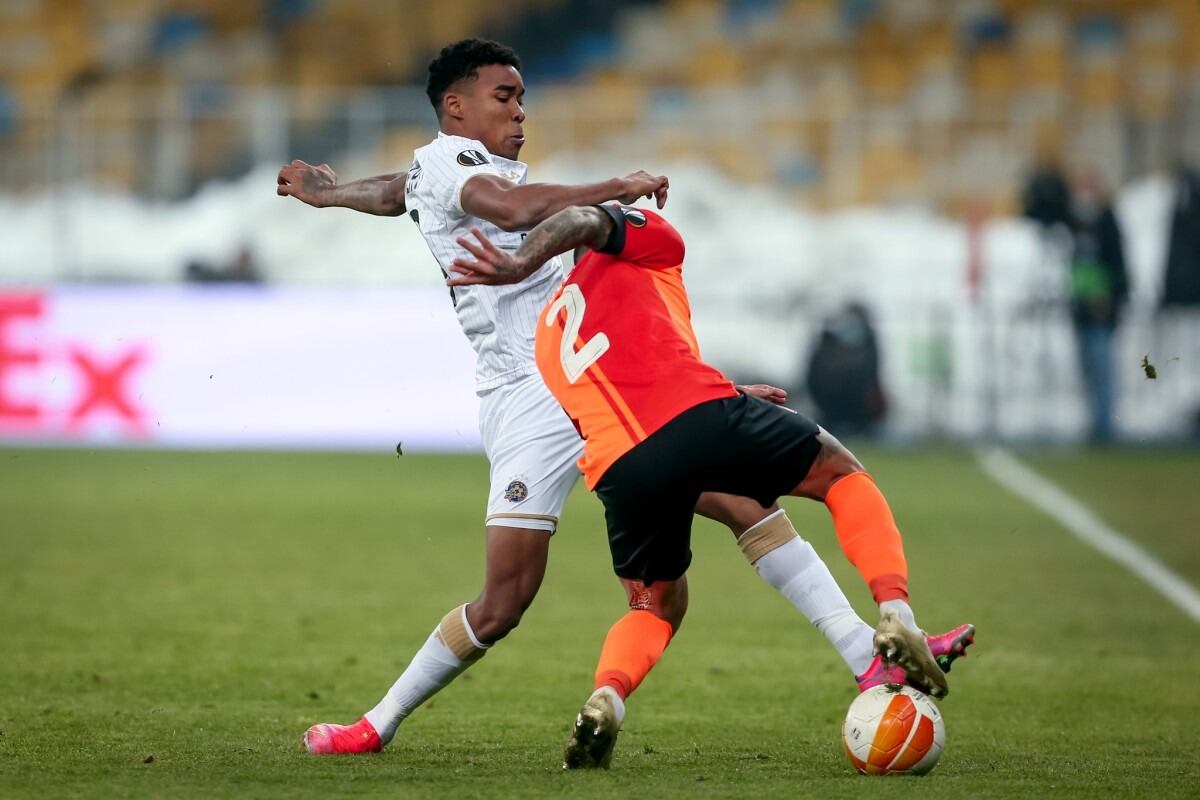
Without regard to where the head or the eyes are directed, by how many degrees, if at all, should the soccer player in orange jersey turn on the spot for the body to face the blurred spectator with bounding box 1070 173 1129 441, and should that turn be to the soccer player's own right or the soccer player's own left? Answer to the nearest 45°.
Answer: approximately 45° to the soccer player's own left

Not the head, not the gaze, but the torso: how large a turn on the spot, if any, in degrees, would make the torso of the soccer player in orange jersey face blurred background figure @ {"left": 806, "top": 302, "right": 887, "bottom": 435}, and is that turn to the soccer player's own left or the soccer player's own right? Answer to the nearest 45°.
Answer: approximately 45° to the soccer player's own left

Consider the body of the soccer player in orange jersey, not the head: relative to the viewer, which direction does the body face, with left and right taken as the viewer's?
facing away from the viewer and to the right of the viewer

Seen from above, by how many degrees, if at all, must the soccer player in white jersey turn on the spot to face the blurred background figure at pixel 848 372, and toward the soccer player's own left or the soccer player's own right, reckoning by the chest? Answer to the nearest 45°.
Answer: approximately 90° to the soccer player's own left

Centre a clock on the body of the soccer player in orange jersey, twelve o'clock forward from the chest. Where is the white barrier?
The white barrier is roughly at 10 o'clock from the soccer player in orange jersey.

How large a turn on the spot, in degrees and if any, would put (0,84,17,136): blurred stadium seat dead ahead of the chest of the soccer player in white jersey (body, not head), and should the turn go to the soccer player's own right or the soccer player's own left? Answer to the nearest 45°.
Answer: approximately 135° to the soccer player's own left

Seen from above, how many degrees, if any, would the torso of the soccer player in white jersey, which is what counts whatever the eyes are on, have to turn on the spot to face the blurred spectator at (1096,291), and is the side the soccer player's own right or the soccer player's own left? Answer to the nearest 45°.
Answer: approximately 90° to the soccer player's own left

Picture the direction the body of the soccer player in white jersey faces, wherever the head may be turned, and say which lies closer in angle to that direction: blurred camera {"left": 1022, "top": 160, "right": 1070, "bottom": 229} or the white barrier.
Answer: the blurred camera

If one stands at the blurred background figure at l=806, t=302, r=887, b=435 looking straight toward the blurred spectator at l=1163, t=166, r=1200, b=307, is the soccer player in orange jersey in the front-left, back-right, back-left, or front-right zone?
back-right

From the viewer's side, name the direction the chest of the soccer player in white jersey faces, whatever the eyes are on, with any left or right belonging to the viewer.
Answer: facing to the right of the viewer
